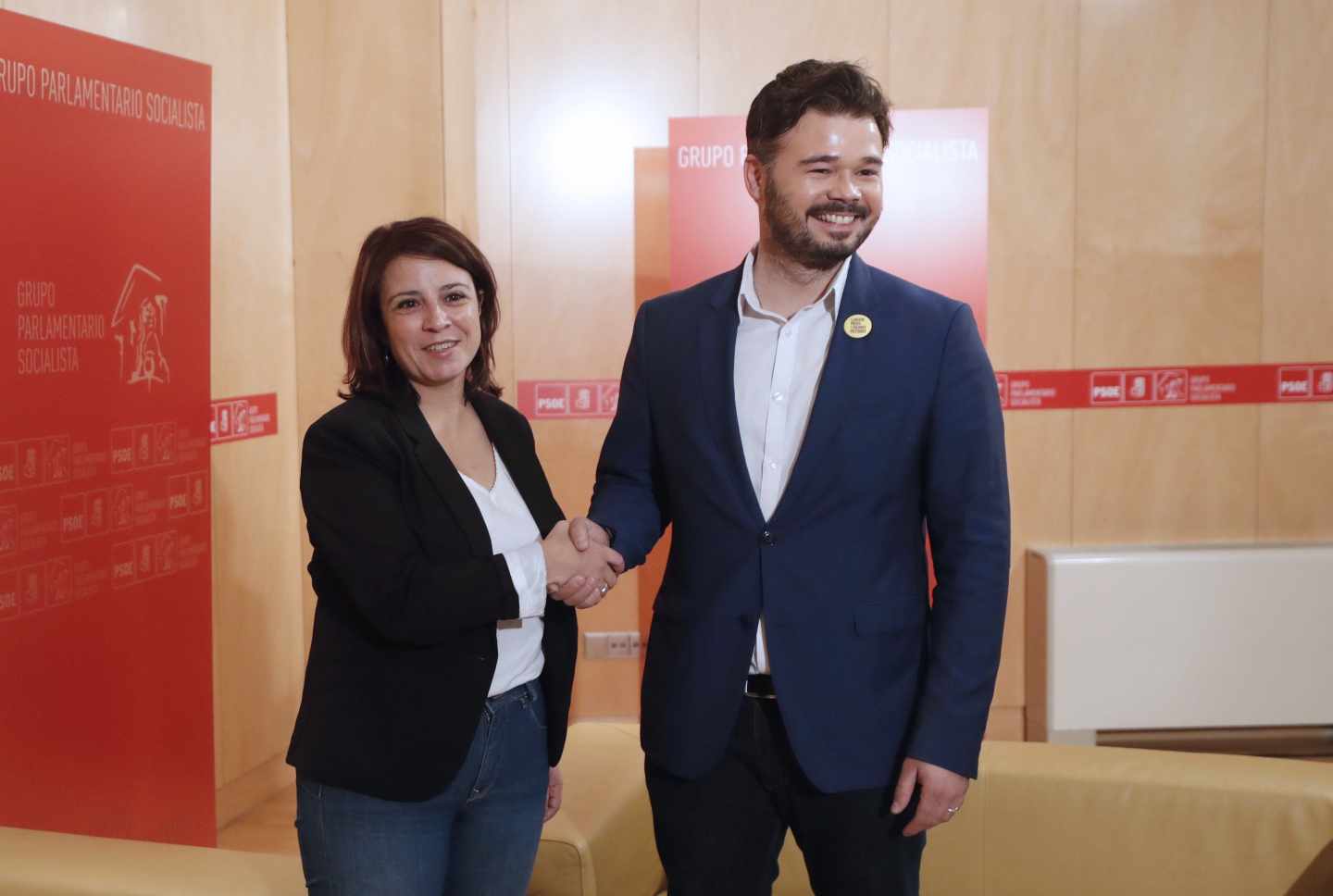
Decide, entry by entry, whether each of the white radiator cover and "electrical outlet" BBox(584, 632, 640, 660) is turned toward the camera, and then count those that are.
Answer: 2

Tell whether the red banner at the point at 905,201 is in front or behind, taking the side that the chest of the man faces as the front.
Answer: behind

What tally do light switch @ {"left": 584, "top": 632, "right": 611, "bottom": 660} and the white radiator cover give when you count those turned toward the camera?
2
